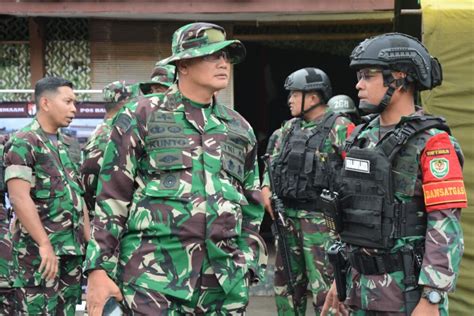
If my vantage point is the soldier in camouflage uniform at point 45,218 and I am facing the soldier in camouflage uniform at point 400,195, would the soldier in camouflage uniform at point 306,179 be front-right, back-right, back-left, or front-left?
front-left

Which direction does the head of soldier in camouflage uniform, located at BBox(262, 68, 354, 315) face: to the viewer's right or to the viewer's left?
to the viewer's left

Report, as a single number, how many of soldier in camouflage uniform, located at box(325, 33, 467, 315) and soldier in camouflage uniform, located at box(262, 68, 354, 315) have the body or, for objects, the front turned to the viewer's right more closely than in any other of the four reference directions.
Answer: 0

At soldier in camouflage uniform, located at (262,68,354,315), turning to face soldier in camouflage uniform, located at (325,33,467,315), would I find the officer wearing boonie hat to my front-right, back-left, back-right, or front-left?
front-right

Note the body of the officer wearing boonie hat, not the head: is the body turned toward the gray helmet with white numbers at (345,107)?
no

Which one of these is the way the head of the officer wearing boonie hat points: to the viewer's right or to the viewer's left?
to the viewer's right

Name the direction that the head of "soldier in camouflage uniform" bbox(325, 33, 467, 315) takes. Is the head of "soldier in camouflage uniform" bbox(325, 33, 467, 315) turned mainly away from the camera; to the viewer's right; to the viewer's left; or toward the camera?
to the viewer's left

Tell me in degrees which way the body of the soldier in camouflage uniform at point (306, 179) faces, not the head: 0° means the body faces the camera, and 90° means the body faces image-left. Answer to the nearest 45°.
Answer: approximately 45°

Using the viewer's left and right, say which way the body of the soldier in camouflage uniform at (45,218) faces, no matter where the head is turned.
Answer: facing the viewer and to the right of the viewer

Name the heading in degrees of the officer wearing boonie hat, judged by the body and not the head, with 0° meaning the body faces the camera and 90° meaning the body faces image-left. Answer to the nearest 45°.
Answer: approximately 315°

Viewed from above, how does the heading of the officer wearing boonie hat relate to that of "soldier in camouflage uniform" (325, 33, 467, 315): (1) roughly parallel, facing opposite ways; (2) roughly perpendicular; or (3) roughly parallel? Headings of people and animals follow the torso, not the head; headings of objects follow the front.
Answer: roughly perpendicular
